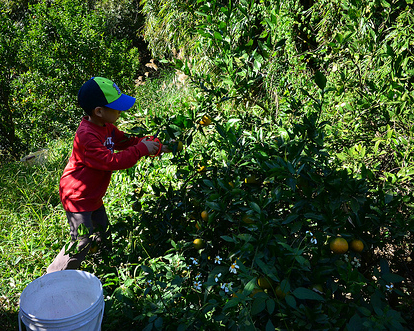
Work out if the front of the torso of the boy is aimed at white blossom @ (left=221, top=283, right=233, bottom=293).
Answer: no

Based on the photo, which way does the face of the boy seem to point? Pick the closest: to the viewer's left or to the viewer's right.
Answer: to the viewer's right

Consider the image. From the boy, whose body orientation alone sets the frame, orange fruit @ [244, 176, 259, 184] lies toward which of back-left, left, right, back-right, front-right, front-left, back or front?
front-right

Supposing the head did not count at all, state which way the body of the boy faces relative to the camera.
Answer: to the viewer's right

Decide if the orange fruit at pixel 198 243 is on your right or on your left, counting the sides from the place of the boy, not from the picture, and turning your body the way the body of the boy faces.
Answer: on your right

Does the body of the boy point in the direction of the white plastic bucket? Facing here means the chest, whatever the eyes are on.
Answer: no

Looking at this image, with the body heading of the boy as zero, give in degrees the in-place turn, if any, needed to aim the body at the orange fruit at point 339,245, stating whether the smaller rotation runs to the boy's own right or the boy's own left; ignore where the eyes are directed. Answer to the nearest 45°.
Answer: approximately 45° to the boy's own right

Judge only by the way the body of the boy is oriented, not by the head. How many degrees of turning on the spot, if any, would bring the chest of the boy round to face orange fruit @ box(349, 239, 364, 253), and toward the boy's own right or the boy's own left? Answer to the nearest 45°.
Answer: approximately 45° to the boy's own right
